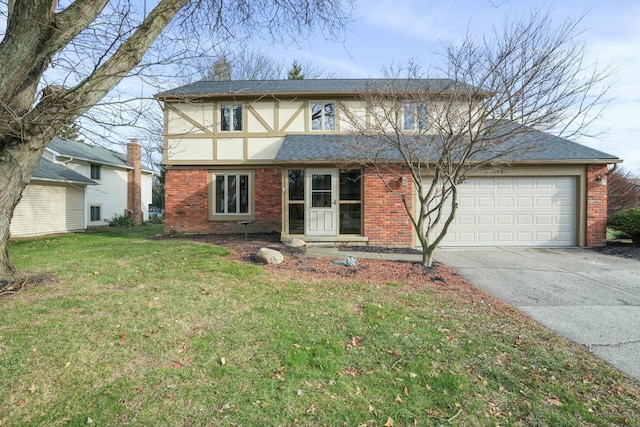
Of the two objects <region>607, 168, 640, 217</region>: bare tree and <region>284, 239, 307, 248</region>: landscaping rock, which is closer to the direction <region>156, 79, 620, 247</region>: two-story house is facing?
the landscaping rock

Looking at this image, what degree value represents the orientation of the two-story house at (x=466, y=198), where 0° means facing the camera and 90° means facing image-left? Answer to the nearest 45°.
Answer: approximately 0°

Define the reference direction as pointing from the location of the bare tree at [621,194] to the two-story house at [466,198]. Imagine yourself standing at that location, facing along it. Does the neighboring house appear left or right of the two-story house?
right

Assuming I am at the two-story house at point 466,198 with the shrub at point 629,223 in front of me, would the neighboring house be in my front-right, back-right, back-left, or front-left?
back-left

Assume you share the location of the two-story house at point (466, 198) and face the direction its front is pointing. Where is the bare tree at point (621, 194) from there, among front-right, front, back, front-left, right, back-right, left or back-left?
back-left

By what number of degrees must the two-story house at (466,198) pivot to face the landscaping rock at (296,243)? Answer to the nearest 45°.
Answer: approximately 90° to its right

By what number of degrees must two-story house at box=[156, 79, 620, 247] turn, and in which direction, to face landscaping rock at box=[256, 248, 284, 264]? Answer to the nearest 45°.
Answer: approximately 45° to its right

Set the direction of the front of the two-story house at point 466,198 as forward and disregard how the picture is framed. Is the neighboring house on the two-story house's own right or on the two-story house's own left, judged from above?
on the two-story house's own right

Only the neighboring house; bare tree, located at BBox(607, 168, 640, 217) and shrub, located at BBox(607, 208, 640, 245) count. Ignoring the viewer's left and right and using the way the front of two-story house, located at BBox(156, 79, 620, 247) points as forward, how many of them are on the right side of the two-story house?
1

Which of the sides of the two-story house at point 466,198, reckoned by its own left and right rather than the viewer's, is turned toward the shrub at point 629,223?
left

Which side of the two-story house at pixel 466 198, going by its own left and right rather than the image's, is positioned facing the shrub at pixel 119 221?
right
